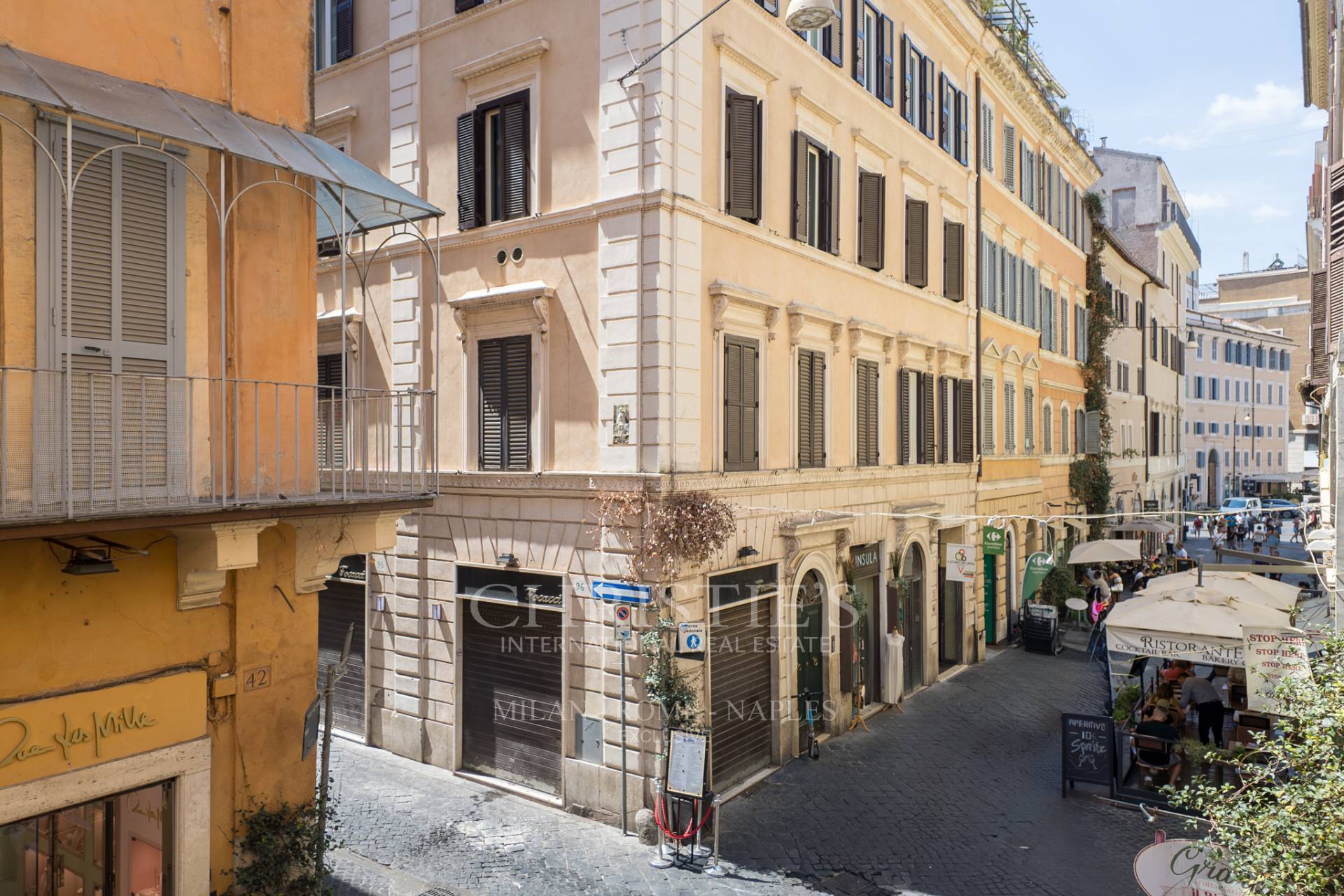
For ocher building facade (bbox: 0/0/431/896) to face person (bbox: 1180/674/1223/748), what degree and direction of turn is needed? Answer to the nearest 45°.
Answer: approximately 45° to its left

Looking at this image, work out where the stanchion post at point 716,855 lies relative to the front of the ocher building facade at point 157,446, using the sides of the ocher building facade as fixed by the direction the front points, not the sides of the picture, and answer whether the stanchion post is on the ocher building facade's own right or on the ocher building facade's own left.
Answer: on the ocher building facade's own left

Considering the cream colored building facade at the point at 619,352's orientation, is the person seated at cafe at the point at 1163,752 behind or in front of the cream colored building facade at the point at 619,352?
in front

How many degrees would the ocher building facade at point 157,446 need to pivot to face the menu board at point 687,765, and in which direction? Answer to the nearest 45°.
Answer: approximately 45° to its left

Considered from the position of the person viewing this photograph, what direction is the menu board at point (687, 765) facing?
facing the viewer

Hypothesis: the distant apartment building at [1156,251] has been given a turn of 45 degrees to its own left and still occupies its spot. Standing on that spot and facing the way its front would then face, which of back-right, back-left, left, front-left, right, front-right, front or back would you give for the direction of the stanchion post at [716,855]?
right

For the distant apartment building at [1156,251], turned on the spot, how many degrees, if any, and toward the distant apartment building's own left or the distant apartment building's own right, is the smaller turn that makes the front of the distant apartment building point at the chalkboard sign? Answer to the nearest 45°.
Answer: approximately 45° to the distant apartment building's own right

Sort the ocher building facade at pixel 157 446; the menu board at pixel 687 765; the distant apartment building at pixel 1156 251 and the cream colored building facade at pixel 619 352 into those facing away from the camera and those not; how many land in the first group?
0

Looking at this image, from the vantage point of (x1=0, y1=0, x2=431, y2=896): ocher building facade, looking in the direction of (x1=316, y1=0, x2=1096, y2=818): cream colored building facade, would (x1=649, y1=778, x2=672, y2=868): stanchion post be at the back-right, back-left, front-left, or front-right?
front-right

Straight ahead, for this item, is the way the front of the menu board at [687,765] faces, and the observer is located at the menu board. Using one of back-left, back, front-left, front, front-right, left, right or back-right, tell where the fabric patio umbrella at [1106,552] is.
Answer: back-left

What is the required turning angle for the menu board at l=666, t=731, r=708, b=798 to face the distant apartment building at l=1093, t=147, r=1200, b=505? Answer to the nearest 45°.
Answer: approximately 135° to its left

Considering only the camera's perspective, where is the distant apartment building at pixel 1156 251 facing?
facing the viewer and to the right of the viewer

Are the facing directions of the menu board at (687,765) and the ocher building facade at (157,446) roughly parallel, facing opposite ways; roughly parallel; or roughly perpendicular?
roughly perpendicular
